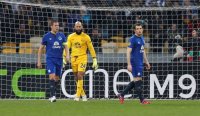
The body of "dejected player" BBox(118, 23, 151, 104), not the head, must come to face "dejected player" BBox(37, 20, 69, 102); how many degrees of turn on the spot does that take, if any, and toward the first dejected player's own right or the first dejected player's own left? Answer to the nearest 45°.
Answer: approximately 135° to the first dejected player's own right

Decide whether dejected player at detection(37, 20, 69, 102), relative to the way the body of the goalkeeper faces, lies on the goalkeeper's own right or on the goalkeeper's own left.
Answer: on the goalkeeper's own right

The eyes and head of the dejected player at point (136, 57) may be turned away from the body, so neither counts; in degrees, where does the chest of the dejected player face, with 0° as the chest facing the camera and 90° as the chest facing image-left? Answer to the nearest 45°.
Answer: approximately 315°

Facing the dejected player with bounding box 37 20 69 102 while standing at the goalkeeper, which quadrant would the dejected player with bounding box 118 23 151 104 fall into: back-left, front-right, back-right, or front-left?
back-left

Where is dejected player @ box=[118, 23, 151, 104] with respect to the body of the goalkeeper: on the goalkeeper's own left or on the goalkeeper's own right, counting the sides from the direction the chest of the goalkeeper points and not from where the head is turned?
on the goalkeeper's own left

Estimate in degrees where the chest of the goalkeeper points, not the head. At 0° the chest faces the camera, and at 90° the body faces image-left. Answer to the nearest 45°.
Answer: approximately 0°
